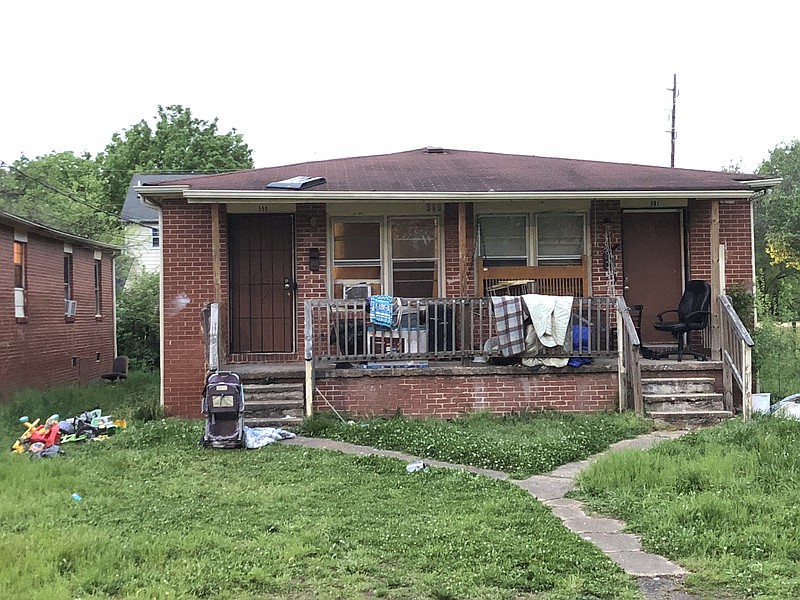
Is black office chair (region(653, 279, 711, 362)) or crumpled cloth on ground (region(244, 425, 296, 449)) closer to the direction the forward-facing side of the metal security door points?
the crumpled cloth on ground

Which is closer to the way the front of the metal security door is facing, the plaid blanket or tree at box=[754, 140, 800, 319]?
the plaid blanket

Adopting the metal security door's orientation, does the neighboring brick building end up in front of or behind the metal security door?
behind

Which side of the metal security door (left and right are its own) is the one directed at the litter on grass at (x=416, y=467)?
front

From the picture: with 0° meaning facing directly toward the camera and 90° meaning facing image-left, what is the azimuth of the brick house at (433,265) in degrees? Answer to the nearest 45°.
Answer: approximately 0°

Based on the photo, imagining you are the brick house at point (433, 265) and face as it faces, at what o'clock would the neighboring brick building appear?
The neighboring brick building is roughly at 4 o'clock from the brick house.

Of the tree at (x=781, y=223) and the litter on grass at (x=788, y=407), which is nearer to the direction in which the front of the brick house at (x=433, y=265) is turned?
the litter on grass

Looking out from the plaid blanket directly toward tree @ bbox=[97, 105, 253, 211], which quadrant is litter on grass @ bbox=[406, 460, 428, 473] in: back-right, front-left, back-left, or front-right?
back-left

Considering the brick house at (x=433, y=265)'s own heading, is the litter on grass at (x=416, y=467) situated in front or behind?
in front

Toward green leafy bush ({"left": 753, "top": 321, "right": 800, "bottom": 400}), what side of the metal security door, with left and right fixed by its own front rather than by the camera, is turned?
left

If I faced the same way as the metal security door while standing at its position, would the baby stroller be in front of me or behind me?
in front

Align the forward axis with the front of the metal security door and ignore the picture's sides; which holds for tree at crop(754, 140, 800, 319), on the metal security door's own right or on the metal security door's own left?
on the metal security door's own left

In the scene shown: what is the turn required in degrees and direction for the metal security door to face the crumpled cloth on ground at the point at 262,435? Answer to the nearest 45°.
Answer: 0° — it already faces it

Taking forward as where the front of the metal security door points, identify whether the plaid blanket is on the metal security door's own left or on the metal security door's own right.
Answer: on the metal security door's own left
